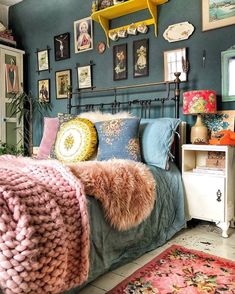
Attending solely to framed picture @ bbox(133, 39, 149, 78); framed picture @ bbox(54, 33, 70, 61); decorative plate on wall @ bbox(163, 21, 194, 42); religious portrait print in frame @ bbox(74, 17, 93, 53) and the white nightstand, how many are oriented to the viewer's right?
0

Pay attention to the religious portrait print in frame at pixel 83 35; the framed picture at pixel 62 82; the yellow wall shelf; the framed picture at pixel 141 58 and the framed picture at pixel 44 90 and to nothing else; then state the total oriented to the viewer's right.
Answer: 0

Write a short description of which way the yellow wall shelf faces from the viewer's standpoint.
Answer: facing the viewer and to the left of the viewer

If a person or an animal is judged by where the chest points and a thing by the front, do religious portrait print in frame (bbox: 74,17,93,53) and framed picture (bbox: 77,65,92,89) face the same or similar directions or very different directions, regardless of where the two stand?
same or similar directions

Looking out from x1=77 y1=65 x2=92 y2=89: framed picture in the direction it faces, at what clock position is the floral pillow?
The floral pillow is roughly at 10 o'clock from the framed picture.

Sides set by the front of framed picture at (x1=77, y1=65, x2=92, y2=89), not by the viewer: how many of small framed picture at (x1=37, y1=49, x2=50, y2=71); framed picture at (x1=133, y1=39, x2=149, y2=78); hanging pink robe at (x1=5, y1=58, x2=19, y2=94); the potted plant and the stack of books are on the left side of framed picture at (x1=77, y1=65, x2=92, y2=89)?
2

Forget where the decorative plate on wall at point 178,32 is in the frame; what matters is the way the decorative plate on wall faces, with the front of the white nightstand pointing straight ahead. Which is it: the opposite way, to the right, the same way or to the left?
the same way

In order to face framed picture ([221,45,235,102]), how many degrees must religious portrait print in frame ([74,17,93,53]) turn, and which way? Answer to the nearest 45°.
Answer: approximately 90° to its left

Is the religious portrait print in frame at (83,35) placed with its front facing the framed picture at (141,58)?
no

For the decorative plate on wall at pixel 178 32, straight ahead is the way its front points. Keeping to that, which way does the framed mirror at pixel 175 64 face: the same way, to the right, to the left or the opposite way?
the same way

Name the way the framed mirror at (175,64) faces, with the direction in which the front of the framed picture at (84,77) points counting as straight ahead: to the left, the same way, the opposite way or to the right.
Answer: the same way

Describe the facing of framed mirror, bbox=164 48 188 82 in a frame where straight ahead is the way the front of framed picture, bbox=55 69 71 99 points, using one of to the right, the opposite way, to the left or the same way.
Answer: the same way

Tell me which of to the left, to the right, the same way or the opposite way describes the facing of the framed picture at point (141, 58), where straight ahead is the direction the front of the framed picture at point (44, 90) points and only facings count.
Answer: the same way

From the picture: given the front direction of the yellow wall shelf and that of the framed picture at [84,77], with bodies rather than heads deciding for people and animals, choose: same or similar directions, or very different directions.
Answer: same or similar directions

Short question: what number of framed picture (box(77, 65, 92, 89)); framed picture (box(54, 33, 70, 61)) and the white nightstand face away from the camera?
0

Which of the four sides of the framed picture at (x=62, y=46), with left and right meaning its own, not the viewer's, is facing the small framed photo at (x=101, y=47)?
left
